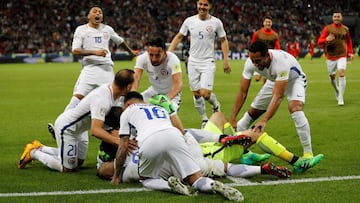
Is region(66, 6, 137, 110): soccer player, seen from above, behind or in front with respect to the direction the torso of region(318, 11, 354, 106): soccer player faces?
in front

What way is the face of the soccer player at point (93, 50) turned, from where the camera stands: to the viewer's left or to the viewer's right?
to the viewer's right

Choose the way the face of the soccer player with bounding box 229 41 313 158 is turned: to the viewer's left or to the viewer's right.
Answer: to the viewer's left

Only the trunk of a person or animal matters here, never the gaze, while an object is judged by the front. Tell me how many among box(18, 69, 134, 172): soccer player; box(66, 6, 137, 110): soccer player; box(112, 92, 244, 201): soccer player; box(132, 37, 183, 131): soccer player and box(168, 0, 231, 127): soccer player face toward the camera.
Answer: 3

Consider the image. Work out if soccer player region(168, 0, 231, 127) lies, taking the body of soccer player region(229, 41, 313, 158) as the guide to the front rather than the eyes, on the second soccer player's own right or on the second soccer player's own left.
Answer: on the second soccer player's own right

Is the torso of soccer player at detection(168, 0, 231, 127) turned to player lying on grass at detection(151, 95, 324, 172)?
yes

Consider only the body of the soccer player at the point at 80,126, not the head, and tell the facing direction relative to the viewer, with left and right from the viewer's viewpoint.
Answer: facing to the right of the viewer
